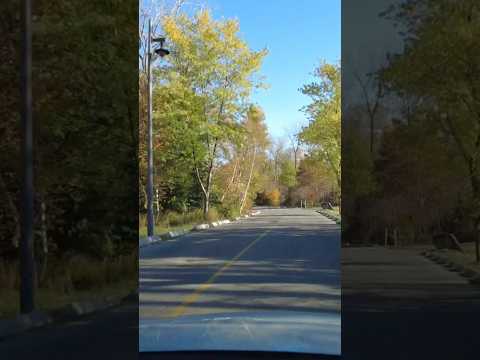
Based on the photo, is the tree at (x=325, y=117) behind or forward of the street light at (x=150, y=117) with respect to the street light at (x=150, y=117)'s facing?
forward

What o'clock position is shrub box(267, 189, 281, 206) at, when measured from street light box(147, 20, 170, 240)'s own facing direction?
The shrub is roughly at 10 o'clock from the street light.

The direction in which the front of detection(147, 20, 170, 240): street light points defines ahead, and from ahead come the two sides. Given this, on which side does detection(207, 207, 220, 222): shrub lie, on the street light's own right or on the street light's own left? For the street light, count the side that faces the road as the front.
on the street light's own left

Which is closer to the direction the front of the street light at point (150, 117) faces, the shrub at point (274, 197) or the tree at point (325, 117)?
the tree

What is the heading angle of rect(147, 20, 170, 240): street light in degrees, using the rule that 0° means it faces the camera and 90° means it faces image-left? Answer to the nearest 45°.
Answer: approximately 270°
